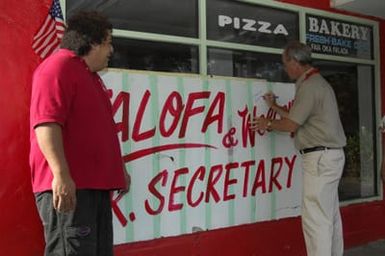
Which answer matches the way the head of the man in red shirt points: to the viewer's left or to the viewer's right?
to the viewer's right

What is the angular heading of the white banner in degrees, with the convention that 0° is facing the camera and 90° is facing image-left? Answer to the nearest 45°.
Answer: approximately 315°

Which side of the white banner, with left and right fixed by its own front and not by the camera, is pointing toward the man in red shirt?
right

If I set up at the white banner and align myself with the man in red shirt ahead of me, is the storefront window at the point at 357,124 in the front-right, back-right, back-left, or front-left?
back-left

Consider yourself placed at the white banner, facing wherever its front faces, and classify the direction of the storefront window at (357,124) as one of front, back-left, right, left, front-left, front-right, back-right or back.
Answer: left

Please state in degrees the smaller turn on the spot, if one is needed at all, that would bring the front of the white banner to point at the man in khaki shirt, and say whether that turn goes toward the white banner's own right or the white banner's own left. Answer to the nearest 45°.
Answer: approximately 45° to the white banner's own left

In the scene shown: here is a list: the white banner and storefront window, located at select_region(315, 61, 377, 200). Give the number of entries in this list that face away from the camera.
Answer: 0

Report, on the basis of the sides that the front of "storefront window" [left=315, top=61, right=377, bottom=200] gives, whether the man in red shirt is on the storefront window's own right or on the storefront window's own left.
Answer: on the storefront window's own right

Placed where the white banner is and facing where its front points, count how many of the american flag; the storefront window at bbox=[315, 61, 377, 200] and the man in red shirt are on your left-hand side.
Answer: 1

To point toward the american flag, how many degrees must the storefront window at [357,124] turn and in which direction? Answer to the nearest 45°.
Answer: approximately 90° to its right
